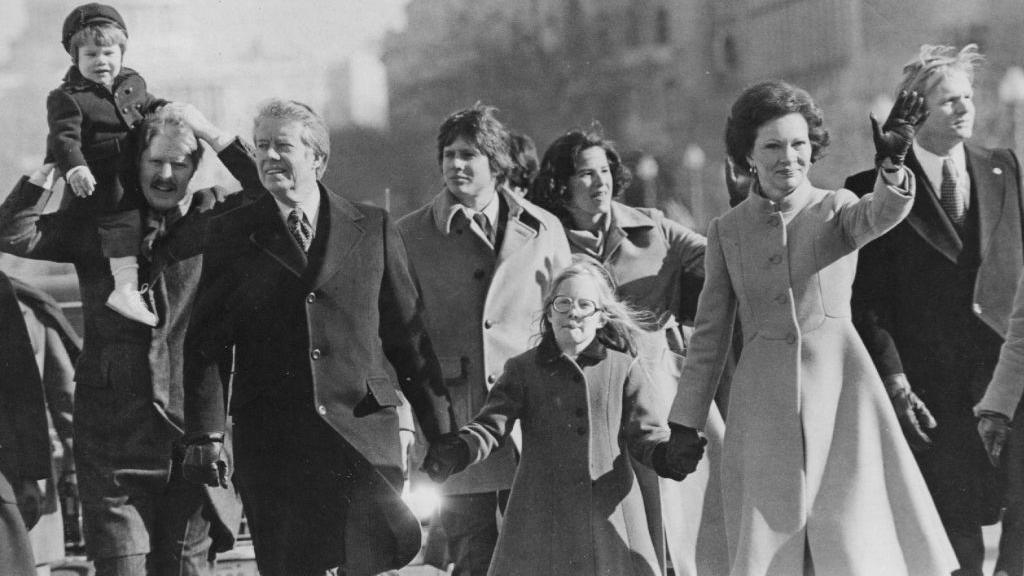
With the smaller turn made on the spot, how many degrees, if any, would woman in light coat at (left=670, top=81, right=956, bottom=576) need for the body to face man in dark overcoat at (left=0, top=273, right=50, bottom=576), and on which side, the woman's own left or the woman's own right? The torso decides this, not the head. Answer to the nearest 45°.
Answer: approximately 90° to the woman's own right

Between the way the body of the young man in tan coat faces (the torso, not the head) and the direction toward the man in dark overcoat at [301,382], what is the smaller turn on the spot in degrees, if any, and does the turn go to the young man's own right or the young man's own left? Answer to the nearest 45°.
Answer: approximately 45° to the young man's own right

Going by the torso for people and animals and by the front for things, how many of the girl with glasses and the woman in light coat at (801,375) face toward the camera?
2

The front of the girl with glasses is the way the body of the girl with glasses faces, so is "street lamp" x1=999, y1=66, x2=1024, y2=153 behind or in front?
behind

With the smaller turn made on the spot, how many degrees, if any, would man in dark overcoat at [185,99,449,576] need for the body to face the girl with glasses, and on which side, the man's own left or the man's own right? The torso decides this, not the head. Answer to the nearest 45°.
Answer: approximately 90° to the man's own left
